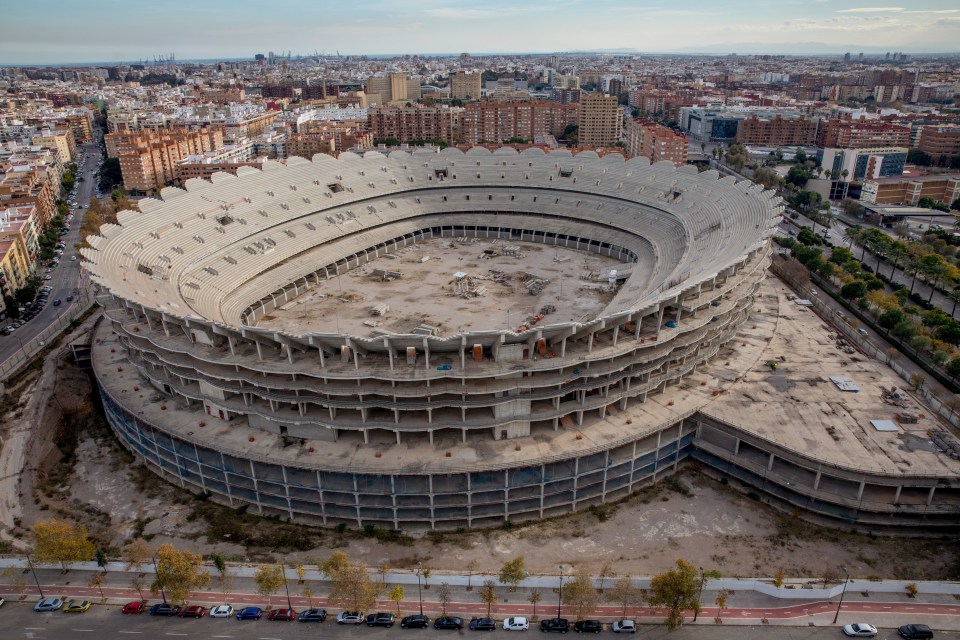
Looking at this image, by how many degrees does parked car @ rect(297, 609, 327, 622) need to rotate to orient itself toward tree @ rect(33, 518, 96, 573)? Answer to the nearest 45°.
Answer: approximately 45° to its right

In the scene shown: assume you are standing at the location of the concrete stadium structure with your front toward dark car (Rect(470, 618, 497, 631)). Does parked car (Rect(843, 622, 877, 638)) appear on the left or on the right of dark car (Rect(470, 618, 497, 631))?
left

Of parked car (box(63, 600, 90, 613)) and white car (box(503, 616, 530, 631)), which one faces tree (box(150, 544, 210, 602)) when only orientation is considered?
the white car

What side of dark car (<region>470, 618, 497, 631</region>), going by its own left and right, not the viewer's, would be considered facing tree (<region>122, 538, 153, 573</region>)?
front

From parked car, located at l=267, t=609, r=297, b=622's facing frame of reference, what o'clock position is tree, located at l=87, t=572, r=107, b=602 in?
The tree is roughly at 1 o'clock from the parked car.

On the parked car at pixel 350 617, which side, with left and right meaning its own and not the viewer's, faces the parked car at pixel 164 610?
front

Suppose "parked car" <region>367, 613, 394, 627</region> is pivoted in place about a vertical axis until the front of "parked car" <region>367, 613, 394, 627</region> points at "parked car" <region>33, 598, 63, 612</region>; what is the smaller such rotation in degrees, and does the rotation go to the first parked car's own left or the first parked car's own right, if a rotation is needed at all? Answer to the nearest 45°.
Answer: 0° — it already faces it

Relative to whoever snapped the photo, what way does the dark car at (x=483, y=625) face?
facing to the left of the viewer

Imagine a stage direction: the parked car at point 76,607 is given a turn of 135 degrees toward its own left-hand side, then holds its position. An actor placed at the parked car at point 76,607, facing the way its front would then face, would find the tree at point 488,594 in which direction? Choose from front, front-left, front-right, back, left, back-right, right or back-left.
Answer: front
